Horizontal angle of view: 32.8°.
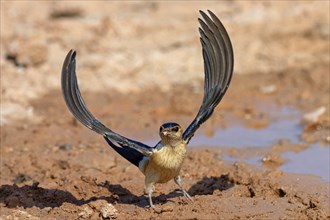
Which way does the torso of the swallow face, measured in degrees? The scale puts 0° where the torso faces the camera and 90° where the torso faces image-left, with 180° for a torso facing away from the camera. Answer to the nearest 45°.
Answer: approximately 0°
